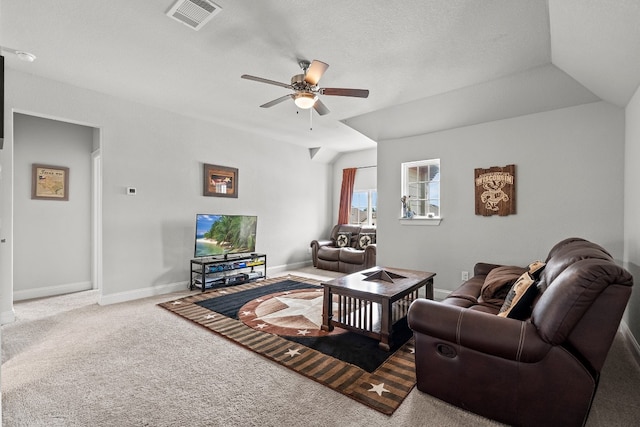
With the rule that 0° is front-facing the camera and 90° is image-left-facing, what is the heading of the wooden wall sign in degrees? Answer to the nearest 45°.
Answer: approximately 0°

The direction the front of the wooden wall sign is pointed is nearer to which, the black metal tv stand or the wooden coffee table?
the wooden coffee table

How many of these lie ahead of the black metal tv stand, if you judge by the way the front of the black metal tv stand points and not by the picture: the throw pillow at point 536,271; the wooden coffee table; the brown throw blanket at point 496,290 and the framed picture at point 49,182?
3

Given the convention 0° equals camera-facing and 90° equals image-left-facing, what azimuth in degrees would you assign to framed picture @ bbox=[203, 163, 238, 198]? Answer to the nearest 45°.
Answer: approximately 315°

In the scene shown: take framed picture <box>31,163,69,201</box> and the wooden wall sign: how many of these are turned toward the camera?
2

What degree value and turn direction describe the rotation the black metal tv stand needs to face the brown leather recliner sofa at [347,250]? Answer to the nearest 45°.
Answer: approximately 45° to its left

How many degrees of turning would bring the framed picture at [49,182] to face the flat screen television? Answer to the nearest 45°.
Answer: approximately 45° to its left

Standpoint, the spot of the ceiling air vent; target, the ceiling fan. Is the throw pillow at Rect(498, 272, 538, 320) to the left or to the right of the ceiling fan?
right

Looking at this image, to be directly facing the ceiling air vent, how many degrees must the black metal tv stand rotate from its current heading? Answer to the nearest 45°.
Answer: approximately 45° to its right
